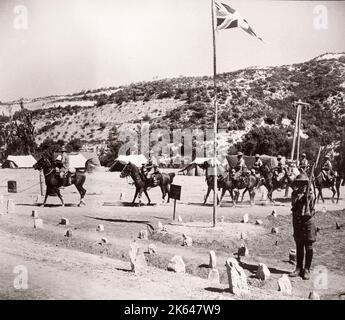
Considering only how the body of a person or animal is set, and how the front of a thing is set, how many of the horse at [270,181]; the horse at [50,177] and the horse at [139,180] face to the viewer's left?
3

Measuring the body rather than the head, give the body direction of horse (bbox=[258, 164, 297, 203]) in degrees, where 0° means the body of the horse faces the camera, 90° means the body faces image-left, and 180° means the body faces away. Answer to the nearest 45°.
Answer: approximately 90°

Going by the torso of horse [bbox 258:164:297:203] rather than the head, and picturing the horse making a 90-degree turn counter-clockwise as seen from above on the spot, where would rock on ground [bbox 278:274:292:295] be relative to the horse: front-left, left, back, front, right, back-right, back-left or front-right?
front

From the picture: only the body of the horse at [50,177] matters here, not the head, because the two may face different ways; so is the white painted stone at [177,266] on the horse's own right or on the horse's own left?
on the horse's own left

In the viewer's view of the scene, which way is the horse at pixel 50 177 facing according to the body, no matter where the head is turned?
to the viewer's left

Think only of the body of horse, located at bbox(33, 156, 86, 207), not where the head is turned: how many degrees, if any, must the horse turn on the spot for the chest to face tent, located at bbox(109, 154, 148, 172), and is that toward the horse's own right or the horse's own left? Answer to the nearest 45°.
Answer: approximately 90° to the horse's own right

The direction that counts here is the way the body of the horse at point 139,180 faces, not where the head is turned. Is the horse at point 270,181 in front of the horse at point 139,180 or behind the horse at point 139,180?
behind

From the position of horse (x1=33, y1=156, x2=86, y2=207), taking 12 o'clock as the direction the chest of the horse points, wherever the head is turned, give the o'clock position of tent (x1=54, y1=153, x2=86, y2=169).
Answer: The tent is roughly at 3 o'clock from the horse.

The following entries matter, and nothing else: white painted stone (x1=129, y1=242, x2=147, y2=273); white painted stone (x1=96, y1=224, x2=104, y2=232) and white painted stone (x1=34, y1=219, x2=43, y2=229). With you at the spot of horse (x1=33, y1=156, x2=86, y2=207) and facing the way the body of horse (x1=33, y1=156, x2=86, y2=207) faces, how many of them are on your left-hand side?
3

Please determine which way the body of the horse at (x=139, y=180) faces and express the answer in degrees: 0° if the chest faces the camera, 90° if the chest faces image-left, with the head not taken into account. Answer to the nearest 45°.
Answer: approximately 90°
